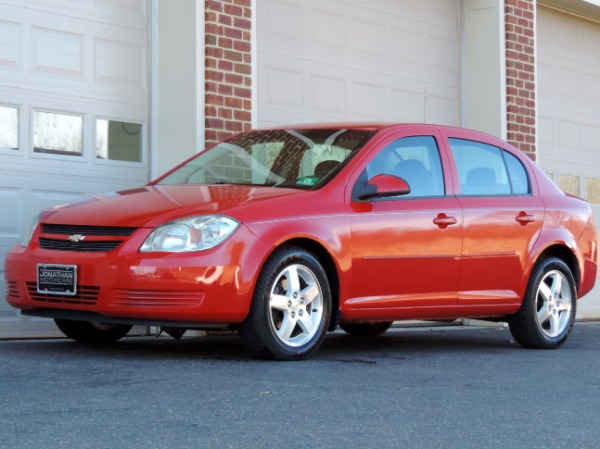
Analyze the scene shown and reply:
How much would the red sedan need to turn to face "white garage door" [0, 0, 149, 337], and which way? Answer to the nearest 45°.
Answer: approximately 90° to its right

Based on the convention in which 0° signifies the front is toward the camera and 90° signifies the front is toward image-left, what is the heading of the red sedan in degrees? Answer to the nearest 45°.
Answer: approximately 45°

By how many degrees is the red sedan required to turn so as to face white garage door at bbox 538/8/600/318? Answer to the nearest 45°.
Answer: approximately 180°
